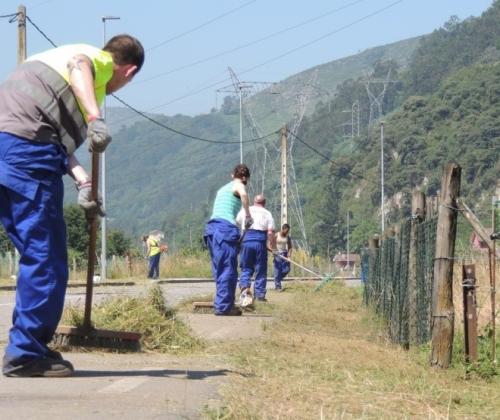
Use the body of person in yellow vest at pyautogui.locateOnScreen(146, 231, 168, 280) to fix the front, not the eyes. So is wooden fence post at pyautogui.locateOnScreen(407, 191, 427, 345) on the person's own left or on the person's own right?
on the person's own right

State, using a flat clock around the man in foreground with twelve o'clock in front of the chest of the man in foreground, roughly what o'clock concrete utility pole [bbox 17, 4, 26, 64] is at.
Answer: The concrete utility pole is roughly at 9 o'clock from the man in foreground.

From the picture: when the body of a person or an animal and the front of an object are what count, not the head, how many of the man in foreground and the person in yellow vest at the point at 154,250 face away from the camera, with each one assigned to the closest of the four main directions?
0

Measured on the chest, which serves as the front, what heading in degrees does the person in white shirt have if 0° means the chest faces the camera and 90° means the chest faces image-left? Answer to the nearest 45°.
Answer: approximately 180°

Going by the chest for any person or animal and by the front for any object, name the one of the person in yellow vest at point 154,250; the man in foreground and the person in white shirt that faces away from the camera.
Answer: the person in white shirt

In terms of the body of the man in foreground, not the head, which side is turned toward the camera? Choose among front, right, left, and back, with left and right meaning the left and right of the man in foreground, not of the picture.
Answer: right

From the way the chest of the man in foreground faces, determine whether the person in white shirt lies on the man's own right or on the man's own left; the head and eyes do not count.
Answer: on the man's own left

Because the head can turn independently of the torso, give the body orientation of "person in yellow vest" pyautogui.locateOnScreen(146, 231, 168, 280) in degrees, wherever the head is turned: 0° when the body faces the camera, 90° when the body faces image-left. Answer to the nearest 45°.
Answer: approximately 270°

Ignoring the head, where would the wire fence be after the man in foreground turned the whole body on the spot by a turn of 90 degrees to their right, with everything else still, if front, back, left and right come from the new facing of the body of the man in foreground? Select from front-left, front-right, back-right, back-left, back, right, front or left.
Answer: back-left
